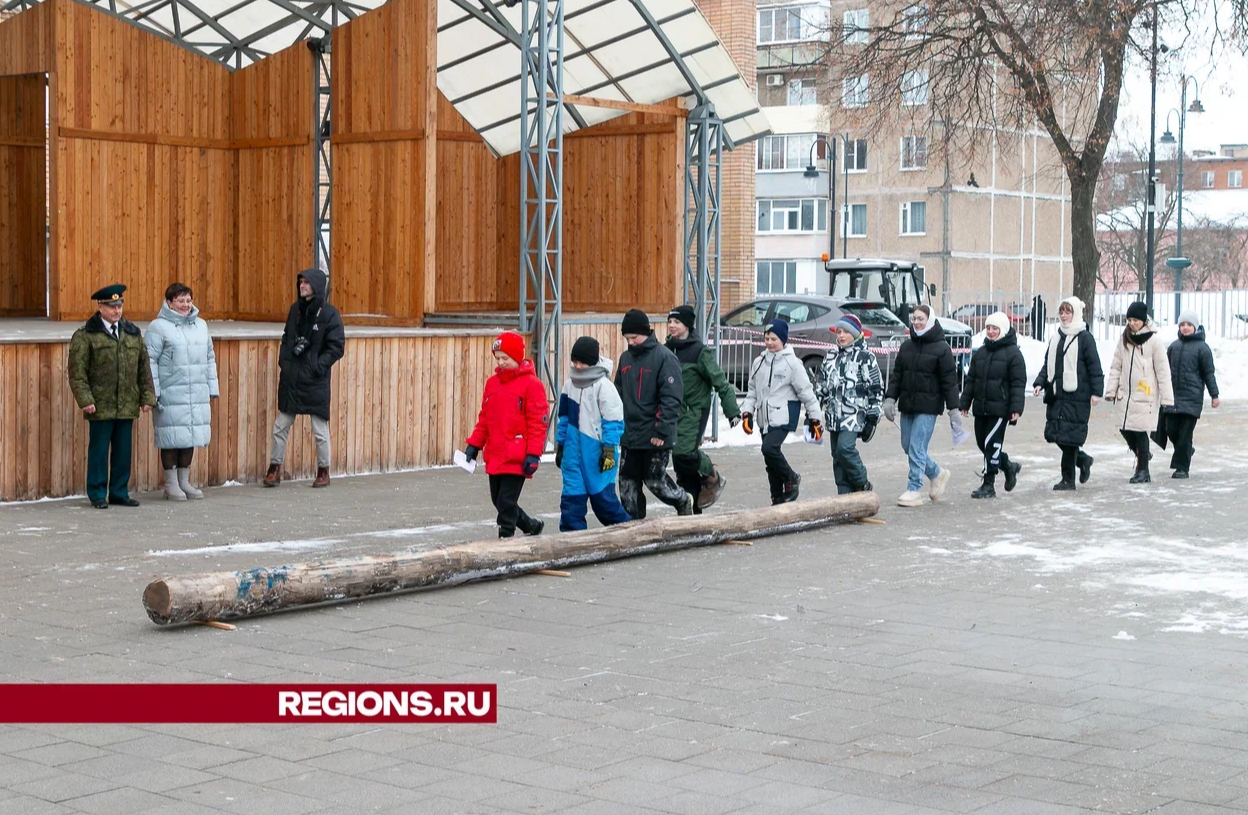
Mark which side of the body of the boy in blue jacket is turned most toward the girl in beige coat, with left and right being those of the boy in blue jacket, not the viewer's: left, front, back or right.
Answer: back

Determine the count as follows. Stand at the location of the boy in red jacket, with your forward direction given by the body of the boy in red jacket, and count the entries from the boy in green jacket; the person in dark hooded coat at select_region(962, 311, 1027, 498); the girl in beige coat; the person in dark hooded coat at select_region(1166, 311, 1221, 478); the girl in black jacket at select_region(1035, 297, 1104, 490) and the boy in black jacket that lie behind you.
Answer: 6

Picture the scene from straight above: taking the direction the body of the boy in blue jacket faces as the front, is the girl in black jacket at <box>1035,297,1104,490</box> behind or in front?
behind

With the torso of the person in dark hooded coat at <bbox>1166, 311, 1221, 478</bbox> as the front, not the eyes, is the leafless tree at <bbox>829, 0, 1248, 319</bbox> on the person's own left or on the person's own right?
on the person's own right

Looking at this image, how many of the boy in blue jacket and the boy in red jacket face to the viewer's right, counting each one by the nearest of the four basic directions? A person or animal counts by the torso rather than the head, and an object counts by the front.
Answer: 0

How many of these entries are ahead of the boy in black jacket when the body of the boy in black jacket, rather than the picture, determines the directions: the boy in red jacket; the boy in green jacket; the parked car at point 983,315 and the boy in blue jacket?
2

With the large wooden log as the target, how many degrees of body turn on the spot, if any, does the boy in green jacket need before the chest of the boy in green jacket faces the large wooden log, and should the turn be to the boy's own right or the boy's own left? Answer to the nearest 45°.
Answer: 0° — they already face it

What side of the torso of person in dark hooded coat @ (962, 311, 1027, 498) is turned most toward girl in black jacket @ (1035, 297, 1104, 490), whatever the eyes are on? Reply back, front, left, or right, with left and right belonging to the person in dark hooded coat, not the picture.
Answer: back

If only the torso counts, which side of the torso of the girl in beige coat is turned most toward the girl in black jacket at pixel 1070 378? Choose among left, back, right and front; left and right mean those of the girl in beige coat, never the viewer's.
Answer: front

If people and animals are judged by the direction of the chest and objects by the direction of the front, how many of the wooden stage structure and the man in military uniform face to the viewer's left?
0

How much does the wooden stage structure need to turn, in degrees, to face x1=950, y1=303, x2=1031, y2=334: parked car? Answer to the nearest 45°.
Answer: approximately 90° to its left

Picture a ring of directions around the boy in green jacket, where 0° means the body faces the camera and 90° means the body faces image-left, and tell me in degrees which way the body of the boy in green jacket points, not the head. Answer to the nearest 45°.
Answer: approximately 45°
